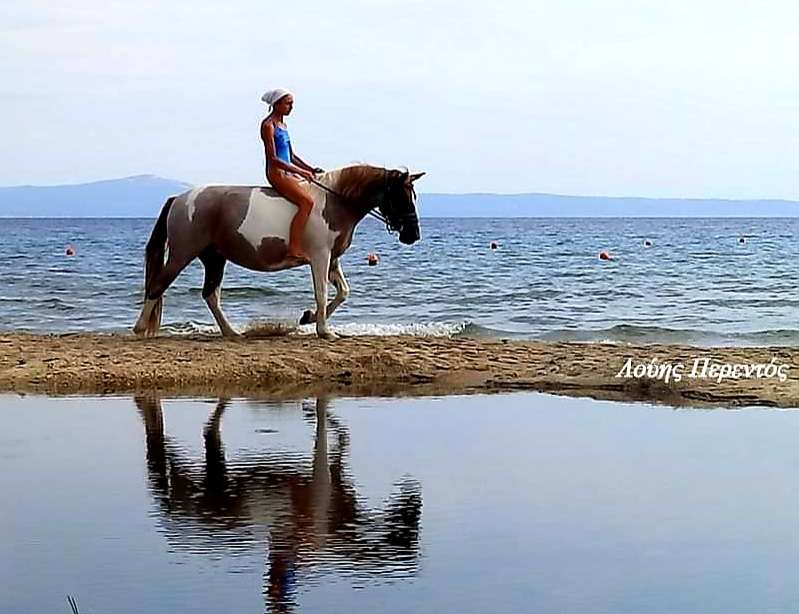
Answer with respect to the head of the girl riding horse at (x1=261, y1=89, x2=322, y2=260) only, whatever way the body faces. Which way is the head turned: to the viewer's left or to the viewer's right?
to the viewer's right

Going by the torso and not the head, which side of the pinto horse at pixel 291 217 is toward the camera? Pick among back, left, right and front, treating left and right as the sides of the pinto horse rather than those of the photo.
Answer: right

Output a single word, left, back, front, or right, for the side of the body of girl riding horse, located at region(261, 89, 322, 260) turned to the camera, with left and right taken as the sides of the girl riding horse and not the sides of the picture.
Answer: right
